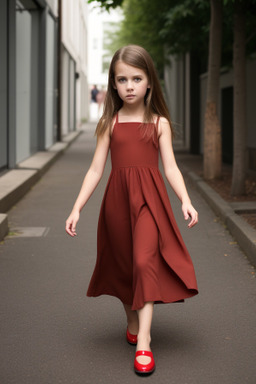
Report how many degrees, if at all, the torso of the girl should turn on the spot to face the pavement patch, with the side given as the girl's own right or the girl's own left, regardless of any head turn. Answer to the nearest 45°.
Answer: approximately 180°

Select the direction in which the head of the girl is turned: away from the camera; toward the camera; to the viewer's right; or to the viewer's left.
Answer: toward the camera

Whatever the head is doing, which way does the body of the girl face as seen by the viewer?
toward the camera
